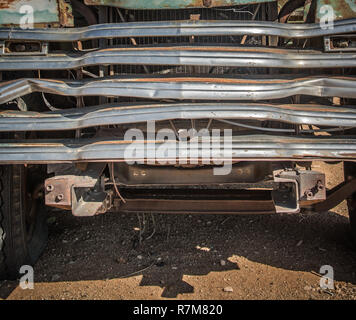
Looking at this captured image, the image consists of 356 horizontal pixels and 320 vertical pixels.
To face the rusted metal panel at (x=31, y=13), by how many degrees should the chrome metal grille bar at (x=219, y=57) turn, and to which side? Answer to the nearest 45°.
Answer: approximately 90° to its right

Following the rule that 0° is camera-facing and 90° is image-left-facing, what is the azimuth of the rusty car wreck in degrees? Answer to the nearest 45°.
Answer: approximately 0°

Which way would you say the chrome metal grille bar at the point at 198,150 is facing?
toward the camera

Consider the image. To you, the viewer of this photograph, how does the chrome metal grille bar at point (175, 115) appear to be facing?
facing the viewer
